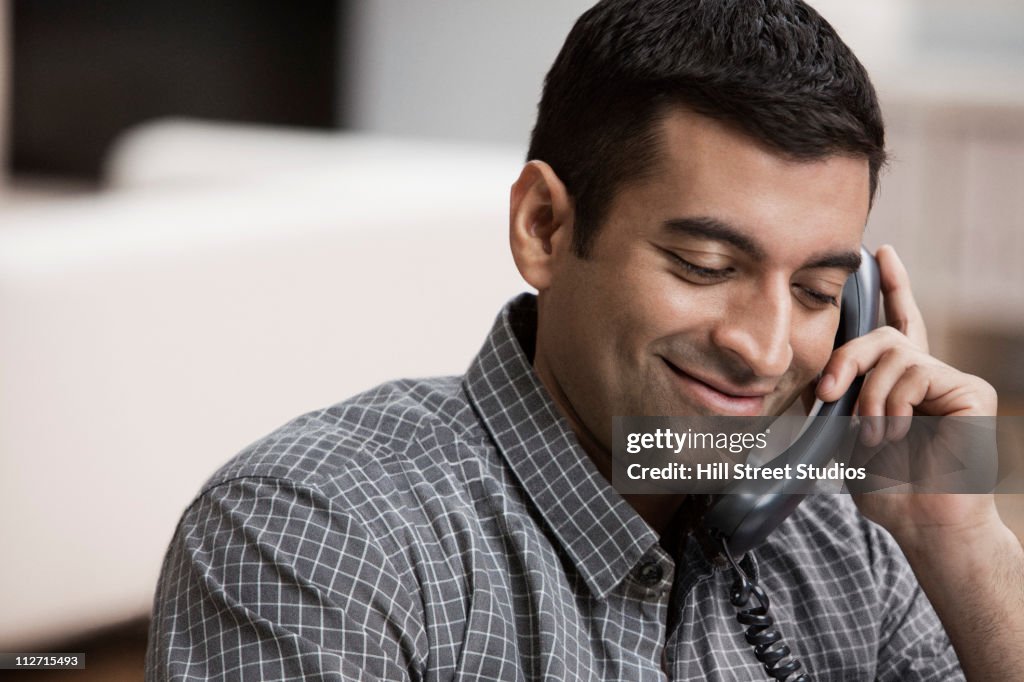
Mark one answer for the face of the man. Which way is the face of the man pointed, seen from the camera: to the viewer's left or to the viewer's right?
to the viewer's right

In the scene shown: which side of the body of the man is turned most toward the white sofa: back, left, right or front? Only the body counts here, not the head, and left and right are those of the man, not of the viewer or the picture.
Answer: back

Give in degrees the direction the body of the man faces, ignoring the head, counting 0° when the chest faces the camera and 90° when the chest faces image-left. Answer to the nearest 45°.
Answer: approximately 315°
